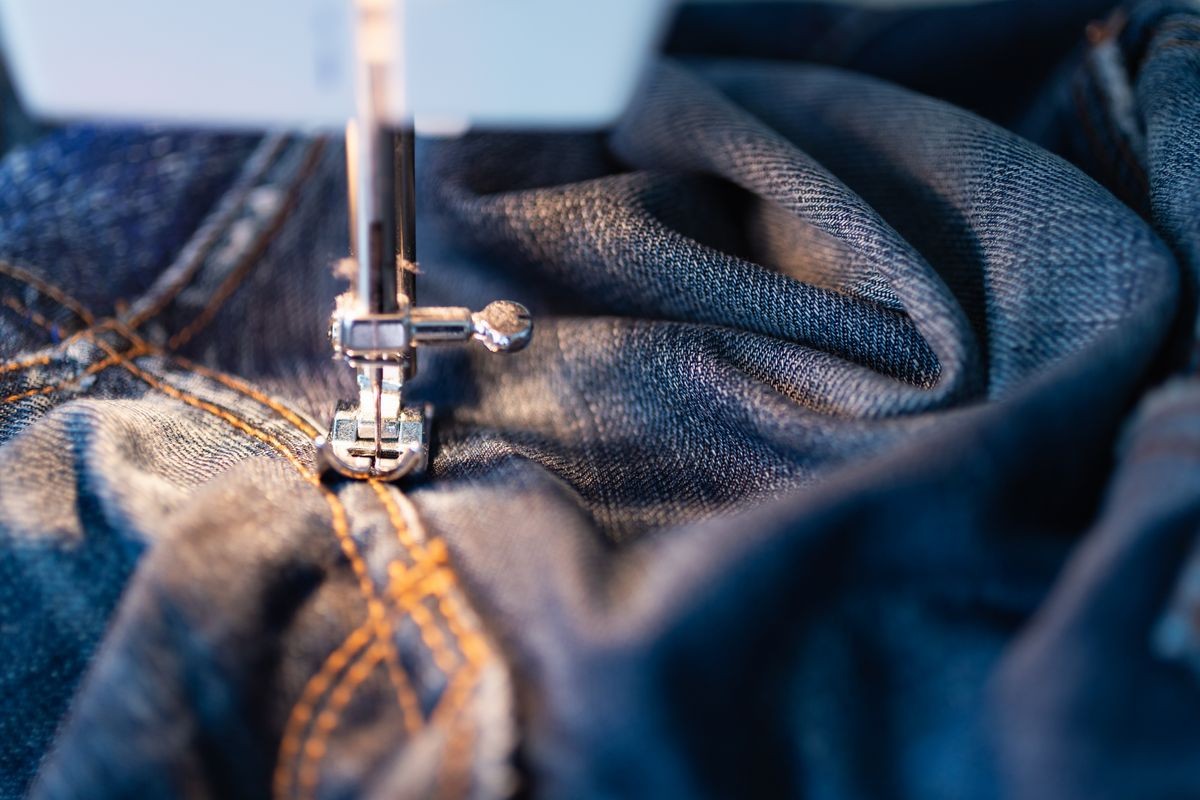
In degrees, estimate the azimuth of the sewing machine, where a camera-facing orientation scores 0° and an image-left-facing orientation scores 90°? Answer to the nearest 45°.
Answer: approximately 0°
